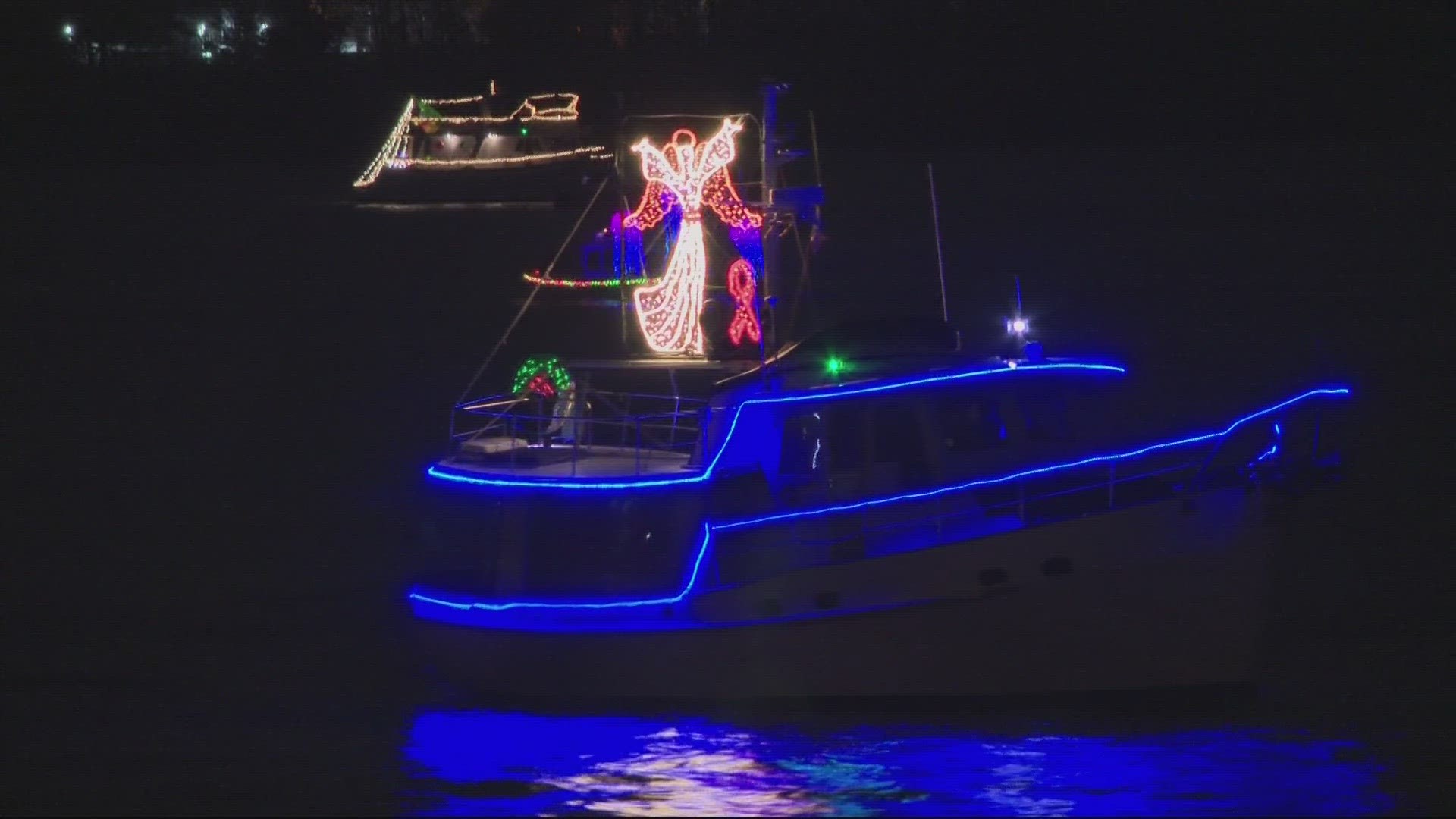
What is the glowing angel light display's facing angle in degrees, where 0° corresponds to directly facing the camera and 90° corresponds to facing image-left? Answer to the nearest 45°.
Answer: approximately 0°

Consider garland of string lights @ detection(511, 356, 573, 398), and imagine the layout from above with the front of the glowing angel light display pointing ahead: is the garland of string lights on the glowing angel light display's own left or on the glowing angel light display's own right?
on the glowing angel light display's own right
